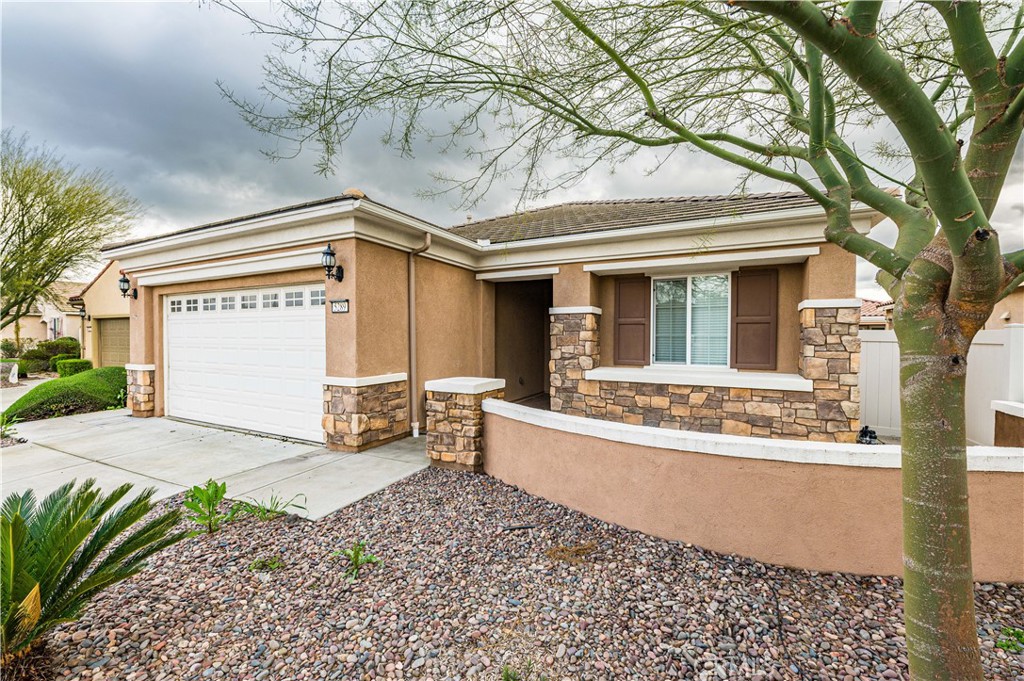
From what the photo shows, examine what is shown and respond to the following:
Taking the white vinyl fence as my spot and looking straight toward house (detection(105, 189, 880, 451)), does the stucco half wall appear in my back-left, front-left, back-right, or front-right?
front-left

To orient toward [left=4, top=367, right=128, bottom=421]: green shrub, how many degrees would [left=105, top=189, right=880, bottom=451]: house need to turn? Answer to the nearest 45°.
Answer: approximately 45° to its right

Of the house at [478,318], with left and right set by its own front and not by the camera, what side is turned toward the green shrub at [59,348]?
right

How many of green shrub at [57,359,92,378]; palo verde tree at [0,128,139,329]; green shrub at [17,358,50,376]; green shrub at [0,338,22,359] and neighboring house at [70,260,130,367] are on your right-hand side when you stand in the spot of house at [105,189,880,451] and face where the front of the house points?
5

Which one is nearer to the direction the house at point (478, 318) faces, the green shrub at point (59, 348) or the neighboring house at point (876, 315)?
the green shrub

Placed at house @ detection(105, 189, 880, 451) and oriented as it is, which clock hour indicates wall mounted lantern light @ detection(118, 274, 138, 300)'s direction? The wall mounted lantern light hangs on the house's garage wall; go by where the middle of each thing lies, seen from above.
The wall mounted lantern light is roughly at 2 o'clock from the house.

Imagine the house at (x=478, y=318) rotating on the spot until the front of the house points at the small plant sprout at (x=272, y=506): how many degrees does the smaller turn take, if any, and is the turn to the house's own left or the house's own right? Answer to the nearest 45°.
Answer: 0° — it already faces it

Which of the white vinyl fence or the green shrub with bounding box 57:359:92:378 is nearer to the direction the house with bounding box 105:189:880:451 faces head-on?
the green shrub

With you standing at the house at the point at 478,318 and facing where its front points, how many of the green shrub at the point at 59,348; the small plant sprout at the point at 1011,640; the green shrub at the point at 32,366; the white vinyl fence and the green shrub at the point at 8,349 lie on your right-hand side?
3

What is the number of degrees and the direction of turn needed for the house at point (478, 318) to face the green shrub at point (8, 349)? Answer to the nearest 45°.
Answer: approximately 90° to its right

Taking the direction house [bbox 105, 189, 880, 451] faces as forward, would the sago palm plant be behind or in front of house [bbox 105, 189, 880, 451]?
in front

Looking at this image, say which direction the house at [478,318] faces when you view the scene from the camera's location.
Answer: facing the viewer and to the left of the viewer

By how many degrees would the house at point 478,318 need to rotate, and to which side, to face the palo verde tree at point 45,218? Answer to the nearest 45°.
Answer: approximately 90° to its right

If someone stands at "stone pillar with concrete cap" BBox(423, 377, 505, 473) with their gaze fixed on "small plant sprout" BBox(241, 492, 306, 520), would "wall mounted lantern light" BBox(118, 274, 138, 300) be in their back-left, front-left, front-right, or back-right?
front-right

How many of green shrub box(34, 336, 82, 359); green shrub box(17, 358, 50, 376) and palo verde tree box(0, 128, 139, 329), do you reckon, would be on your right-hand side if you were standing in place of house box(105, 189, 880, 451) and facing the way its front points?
3

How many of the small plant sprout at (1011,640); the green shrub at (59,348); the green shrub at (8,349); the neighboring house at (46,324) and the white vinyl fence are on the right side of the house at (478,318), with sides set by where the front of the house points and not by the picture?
3

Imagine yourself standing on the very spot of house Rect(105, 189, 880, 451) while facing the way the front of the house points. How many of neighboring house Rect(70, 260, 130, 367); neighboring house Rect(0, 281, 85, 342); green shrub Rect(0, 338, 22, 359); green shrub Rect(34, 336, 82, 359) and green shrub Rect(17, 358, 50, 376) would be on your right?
5
